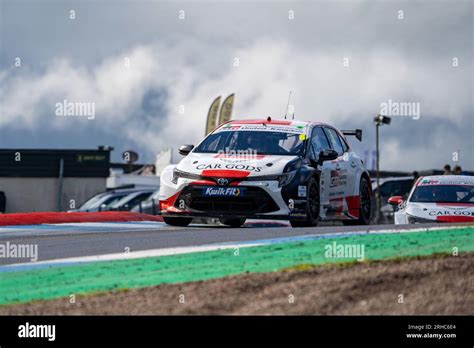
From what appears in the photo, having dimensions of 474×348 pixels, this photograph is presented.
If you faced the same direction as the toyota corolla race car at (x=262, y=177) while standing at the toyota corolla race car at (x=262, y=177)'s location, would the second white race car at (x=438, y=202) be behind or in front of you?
behind

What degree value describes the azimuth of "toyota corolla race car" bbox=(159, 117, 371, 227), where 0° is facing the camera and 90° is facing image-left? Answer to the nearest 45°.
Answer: approximately 45°
